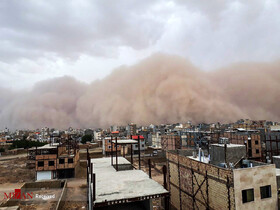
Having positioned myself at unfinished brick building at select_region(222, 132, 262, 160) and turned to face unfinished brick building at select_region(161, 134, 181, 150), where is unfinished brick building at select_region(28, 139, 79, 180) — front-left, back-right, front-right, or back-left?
front-left

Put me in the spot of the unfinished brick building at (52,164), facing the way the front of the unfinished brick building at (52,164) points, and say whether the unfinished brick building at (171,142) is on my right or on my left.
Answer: on my left

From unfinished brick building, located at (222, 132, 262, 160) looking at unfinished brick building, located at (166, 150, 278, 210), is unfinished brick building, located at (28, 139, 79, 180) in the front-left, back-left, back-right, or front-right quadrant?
front-right

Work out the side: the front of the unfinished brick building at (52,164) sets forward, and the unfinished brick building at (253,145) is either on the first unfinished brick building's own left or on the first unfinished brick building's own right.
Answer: on the first unfinished brick building's own left

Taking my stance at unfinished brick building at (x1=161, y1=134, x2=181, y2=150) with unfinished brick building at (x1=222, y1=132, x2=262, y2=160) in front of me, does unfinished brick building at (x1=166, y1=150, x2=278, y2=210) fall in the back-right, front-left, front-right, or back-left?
front-right

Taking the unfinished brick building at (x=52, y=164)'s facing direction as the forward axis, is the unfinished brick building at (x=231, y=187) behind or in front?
in front

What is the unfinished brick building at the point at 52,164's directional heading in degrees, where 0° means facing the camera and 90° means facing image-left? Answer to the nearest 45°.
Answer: approximately 0°

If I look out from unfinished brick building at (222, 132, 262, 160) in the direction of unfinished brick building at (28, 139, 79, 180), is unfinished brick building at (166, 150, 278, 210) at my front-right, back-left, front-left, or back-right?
front-left
